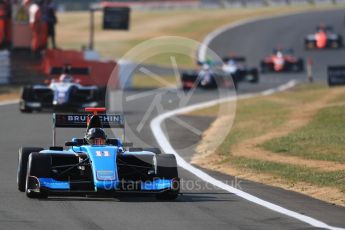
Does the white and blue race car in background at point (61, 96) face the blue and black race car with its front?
yes

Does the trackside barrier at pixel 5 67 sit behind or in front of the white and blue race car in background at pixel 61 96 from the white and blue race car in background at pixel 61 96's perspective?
behind

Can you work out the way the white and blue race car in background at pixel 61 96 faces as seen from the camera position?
facing the viewer

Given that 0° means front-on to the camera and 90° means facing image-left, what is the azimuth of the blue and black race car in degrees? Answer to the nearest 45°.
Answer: approximately 0°

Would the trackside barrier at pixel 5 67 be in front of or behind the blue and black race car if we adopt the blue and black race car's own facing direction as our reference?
behind

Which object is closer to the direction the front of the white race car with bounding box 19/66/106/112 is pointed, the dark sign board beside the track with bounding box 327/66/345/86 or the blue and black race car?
the blue and black race car

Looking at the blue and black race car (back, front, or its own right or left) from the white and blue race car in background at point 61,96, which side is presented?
back

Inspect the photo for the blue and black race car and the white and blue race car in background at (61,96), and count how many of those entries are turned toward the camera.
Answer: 2
